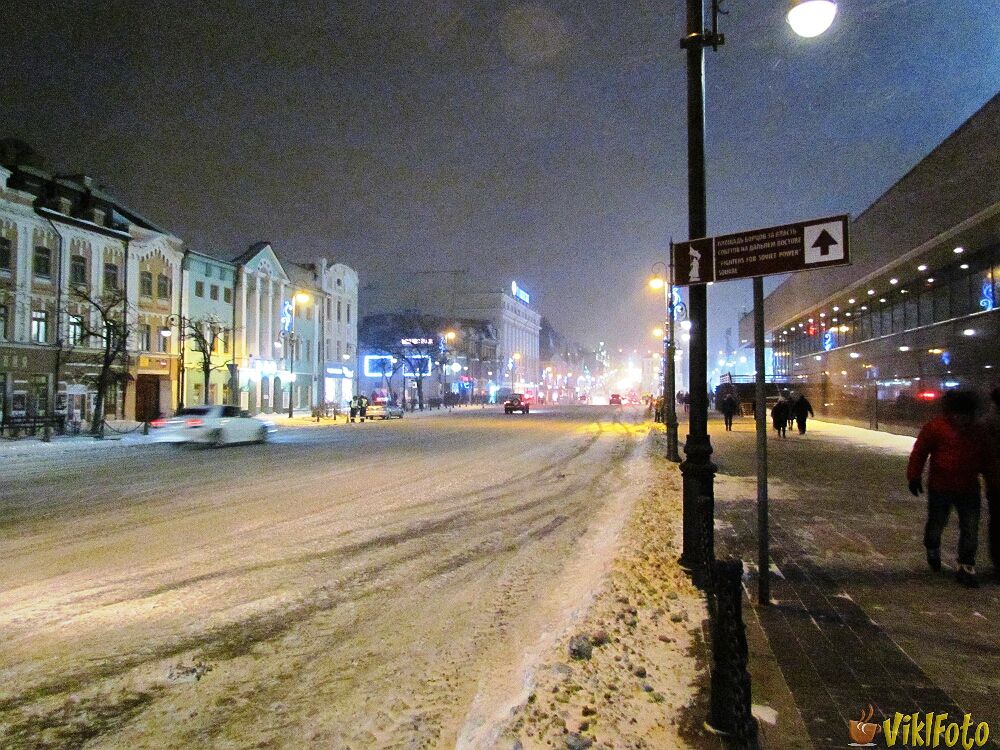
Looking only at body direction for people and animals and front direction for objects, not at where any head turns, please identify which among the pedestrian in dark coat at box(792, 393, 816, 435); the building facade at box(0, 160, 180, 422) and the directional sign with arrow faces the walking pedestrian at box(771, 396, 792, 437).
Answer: the building facade

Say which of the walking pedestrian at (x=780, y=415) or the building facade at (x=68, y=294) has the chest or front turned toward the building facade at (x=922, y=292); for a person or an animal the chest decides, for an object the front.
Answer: the building facade at (x=68, y=294)

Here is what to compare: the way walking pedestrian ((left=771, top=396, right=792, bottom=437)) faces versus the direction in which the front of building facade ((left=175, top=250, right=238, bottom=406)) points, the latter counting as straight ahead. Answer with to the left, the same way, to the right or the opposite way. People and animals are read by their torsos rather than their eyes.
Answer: to the left

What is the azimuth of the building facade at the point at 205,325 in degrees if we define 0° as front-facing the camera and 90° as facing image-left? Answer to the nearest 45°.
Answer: approximately 315°

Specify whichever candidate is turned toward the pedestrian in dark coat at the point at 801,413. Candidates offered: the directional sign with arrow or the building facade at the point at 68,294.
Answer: the building facade

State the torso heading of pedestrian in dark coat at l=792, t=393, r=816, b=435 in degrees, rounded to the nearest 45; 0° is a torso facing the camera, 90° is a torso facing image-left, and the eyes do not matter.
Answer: approximately 180°

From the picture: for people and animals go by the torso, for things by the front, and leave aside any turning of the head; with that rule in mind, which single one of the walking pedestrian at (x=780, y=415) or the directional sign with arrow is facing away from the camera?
the walking pedestrian

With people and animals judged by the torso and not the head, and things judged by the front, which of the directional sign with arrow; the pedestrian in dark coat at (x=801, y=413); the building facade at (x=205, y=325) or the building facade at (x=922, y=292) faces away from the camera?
the pedestrian in dark coat

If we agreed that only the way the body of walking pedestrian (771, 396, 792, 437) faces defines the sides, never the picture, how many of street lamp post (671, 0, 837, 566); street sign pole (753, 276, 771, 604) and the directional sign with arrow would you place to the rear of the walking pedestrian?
3

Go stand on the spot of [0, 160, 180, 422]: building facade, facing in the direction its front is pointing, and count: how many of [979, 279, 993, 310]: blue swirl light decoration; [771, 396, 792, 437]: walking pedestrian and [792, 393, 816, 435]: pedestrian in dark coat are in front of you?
3

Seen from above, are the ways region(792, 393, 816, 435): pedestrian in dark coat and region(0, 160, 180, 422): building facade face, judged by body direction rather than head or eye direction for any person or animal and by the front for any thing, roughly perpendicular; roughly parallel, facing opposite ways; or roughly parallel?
roughly perpendicular

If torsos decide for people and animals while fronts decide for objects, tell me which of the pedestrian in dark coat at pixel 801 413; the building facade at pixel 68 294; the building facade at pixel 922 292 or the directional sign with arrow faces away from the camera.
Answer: the pedestrian in dark coat
